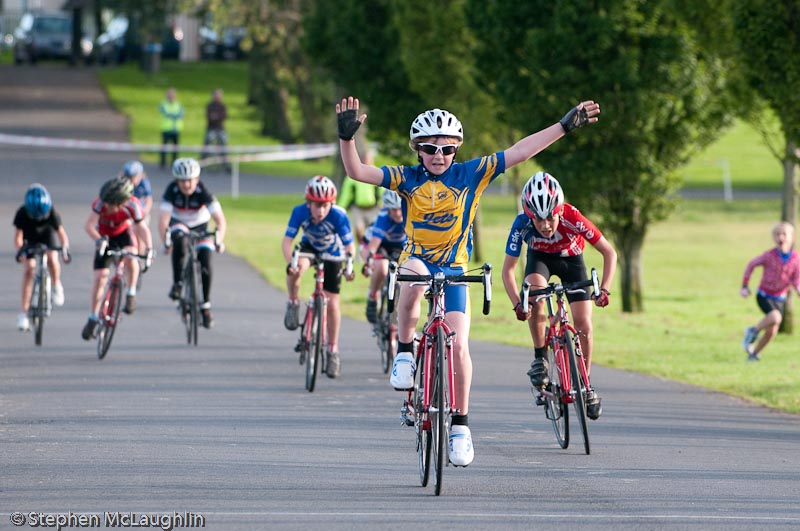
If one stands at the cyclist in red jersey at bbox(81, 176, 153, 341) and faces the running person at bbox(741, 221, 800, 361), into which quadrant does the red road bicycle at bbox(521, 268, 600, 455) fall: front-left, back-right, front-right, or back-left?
front-right

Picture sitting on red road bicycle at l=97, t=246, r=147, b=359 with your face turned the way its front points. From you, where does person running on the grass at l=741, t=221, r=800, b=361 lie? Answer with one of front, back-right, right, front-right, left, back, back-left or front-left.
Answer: left

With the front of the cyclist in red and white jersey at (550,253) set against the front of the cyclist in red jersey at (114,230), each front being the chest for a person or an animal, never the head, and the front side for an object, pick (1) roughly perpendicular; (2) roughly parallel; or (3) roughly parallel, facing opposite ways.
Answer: roughly parallel

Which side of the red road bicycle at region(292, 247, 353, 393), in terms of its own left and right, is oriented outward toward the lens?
front

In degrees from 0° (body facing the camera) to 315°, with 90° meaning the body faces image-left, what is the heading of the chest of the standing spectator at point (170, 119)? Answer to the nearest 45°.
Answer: approximately 0°

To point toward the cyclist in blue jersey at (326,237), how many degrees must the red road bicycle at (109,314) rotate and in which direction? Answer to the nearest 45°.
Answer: approximately 45° to its left

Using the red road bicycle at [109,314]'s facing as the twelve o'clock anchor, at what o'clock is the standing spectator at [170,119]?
The standing spectator is roughly at 6 o'clock from the red road bicycle.

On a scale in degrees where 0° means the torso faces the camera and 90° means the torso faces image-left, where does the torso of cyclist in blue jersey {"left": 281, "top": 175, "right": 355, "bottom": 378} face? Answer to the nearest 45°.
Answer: approximately 0°

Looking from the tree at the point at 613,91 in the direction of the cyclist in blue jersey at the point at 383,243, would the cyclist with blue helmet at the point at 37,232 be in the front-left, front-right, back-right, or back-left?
front-right

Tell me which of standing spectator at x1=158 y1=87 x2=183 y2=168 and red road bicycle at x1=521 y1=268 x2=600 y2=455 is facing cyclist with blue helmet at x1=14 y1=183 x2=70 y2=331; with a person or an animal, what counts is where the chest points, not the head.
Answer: the standing spectator

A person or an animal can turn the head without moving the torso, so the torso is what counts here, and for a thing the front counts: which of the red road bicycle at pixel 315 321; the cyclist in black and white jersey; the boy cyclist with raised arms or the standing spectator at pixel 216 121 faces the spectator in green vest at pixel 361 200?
the standing spectator

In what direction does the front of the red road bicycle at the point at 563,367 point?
toward the camera

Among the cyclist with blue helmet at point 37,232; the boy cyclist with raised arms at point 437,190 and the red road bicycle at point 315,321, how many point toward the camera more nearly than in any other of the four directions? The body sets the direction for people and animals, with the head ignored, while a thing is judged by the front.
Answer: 3

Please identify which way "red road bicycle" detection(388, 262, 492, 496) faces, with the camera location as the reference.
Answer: facing the viewer

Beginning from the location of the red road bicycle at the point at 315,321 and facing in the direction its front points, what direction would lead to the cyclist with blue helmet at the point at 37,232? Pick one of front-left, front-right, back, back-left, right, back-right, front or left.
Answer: back-right
